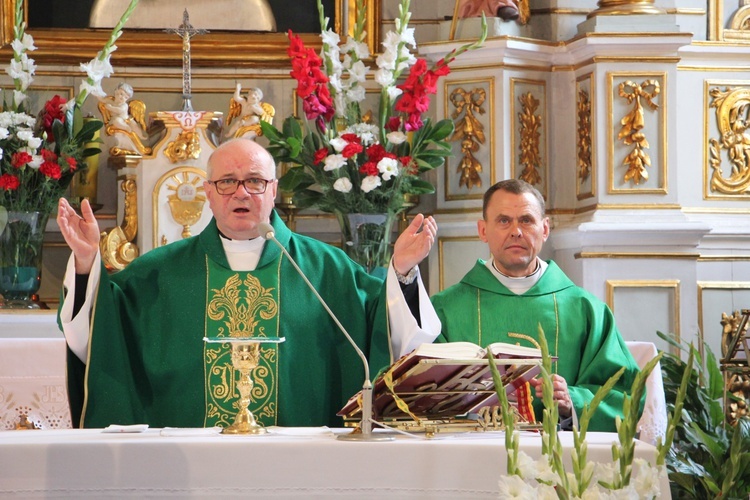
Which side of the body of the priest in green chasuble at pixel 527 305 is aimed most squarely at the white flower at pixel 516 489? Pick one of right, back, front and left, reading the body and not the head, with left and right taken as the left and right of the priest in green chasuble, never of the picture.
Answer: front

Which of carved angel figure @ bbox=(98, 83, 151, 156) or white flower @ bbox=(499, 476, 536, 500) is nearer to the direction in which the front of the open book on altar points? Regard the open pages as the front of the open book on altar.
the carved angel figure

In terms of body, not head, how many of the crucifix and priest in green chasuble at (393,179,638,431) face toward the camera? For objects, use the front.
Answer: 2

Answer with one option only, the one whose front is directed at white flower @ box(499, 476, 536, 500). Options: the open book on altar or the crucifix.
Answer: the crucifix

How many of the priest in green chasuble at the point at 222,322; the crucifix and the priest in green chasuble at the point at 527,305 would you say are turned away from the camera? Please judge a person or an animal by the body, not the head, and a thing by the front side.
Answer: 0

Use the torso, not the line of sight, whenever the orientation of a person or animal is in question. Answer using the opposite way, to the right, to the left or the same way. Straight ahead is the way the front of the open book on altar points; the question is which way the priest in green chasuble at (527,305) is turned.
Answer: the opposite way

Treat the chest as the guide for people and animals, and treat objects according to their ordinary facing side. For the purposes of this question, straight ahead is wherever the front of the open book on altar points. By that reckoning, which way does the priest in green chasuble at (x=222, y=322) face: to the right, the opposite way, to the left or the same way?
the opposite way

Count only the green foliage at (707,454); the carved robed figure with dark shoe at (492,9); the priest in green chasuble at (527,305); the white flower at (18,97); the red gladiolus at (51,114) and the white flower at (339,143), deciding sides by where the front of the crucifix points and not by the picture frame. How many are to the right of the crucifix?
2

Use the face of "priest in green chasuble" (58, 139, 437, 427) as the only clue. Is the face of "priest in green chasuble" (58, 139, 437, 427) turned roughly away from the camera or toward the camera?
toward the camera

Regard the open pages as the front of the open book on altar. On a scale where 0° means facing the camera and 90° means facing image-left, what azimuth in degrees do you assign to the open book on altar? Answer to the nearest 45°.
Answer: approximately 180°

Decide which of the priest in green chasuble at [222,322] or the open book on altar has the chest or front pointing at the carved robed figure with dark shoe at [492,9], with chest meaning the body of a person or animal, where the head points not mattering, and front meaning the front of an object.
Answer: the open book on altar

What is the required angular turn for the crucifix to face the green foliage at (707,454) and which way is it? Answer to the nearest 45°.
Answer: approximately 45° to its left

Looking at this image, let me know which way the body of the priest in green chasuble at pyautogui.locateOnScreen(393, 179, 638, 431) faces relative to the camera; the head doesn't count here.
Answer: toward the camera

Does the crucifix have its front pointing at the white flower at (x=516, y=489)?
yes

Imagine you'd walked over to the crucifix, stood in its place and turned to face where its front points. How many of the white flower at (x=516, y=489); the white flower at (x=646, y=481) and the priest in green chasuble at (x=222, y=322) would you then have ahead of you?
3
